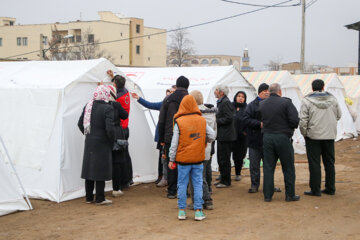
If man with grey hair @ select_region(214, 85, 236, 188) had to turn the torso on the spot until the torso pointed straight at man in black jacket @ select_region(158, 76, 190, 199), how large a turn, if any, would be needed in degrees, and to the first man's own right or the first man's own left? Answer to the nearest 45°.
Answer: approximately 45° to the first man's own left

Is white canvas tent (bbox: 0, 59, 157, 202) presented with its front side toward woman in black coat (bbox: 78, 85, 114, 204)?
yes

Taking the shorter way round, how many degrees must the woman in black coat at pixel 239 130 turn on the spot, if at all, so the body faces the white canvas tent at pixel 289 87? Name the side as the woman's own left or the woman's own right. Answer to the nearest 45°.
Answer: approximately 180°

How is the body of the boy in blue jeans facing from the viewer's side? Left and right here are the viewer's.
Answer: facing away from the viewer

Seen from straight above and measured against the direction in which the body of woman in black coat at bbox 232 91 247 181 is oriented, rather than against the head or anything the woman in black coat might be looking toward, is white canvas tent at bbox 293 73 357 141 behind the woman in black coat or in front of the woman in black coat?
behind

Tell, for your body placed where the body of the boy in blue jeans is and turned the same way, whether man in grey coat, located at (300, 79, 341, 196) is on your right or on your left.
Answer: on your right

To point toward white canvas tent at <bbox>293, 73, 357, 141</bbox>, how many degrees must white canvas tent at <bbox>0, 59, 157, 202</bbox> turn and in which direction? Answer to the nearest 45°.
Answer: approximately 90° to its left

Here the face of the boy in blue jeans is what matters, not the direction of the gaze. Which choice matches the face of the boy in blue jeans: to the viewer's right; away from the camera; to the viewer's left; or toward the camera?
away from the camera

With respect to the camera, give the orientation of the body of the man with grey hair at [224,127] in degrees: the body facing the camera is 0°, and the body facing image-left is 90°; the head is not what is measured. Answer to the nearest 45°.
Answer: approximately 90°

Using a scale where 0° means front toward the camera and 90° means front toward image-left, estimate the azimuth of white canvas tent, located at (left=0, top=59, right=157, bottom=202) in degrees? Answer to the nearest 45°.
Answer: approximately 315°

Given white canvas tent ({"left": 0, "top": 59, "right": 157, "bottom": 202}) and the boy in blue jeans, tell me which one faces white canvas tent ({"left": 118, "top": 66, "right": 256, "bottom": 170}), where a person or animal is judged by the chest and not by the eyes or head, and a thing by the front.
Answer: the boy in blue jeans

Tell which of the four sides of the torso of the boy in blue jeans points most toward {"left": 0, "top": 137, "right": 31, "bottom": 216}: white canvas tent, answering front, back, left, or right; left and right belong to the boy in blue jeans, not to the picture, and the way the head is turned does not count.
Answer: left

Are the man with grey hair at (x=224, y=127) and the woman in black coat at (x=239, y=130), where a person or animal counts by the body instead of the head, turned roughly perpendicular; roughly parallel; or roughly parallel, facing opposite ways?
roughly perpendicular
